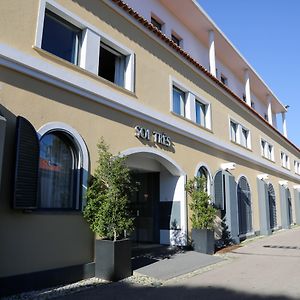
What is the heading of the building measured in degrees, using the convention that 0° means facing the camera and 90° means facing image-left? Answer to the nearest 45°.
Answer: approximately 315°
